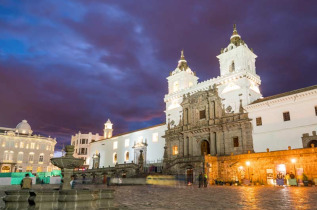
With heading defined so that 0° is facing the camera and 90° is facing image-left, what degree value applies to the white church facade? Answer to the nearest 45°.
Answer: approximately 45°

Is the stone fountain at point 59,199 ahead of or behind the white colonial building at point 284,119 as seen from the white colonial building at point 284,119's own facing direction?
ahead

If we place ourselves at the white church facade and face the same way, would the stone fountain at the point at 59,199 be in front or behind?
in front

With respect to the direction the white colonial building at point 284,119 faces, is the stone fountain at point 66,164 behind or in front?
in front
